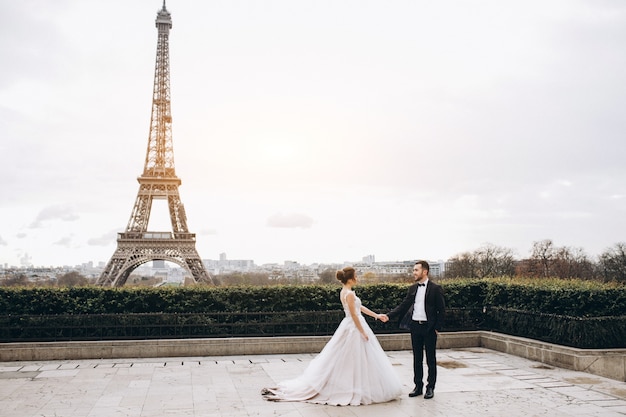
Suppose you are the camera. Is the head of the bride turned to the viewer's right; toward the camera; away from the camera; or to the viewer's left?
to the viewer's right

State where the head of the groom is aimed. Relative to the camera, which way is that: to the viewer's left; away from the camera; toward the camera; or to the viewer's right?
to the viewer's left

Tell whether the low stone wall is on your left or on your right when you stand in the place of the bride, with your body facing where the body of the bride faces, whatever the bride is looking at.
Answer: on your left

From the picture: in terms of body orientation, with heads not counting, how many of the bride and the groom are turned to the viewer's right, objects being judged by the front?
1

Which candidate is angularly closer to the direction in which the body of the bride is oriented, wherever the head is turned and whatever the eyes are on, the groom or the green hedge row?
the groom

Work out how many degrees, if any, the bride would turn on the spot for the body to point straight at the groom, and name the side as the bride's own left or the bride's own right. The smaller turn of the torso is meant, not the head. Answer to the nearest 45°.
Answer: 0° — they already face them

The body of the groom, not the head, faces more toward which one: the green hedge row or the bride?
the bride

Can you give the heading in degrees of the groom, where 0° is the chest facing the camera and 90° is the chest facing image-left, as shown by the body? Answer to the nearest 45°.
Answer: approximately 45°

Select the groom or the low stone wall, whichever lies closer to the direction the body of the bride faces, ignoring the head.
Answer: the groom

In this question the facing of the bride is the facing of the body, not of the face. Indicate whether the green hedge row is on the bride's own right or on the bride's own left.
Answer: on the bride's own left

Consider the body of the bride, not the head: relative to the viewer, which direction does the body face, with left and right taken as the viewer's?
facing to the right of the viewer
